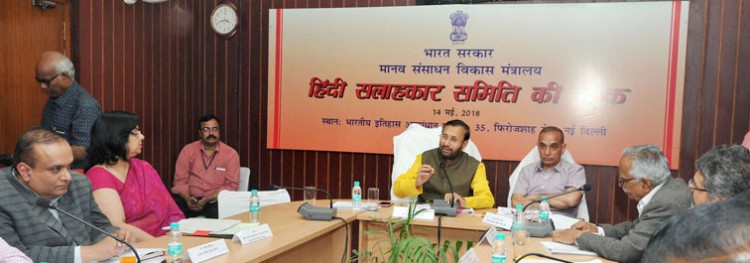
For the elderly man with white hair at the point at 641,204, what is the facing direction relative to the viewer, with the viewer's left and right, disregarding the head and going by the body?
facing to the left of the viewer

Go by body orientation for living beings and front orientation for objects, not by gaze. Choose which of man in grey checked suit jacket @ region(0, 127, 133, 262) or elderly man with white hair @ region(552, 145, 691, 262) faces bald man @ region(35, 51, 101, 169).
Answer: the elderly man with white hair

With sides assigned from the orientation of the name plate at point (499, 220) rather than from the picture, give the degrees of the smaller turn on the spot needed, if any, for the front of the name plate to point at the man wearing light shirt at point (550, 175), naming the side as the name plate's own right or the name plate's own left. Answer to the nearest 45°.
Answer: approximately 135° to the name plate's own right

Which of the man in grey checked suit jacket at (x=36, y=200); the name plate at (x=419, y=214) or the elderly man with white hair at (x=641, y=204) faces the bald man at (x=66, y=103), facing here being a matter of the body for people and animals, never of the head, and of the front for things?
the elderly man with white hair

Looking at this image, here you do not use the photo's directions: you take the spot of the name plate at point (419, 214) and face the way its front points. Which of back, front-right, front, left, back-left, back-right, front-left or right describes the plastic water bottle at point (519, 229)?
front-left

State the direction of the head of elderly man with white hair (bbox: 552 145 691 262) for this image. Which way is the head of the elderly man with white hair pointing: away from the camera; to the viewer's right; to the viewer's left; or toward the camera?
to the viewer's left

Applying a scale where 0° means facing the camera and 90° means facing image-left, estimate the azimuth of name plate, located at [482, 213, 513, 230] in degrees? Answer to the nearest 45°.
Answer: approximately 45°

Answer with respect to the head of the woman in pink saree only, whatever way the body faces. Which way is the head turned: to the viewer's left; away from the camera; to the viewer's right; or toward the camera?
to the viewer's right

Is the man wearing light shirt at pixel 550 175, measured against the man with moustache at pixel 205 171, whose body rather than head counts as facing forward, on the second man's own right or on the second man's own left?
on the second man's own left

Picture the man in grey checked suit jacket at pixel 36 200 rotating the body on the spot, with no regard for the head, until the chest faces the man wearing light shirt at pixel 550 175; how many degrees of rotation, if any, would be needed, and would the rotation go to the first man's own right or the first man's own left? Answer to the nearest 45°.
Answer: approximately 45° to the first man's own left

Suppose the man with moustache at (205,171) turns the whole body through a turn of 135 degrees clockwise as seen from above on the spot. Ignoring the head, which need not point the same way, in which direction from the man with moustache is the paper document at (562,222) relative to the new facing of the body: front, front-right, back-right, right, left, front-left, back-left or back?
back

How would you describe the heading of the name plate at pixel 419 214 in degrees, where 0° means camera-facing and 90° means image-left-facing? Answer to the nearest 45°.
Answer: approximately 0°
